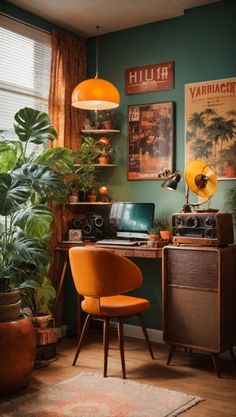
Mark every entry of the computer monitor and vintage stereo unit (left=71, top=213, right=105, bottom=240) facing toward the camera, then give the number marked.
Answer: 2

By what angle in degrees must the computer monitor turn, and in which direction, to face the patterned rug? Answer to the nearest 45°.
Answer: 0° — it already faces it

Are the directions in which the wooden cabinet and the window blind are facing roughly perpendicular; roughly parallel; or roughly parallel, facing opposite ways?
roughly perpendicular

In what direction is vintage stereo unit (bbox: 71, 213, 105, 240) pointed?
toward the camera

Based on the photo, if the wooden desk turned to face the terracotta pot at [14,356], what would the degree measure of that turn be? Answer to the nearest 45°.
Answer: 0° — it already faces it

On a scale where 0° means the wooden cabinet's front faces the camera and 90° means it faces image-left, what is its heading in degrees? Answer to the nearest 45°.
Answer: approximately 45°

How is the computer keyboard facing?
toward the camera

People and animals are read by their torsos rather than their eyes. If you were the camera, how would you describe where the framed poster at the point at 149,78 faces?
facing the viewer and to the left of the viewer

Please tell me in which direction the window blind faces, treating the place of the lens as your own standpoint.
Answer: facing the viewer and to the right of the viewer

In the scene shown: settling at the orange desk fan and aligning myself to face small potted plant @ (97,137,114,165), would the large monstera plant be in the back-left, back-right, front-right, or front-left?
front-left

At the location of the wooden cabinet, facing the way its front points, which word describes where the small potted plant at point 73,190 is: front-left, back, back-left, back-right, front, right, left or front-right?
right

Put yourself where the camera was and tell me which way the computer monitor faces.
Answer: facing the viewer

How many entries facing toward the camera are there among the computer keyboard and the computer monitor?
2

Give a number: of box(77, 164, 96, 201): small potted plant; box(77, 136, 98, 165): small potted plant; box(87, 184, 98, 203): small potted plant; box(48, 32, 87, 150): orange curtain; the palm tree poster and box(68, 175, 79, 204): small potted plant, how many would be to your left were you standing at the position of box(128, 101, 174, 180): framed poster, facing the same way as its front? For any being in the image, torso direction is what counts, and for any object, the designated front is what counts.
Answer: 1
